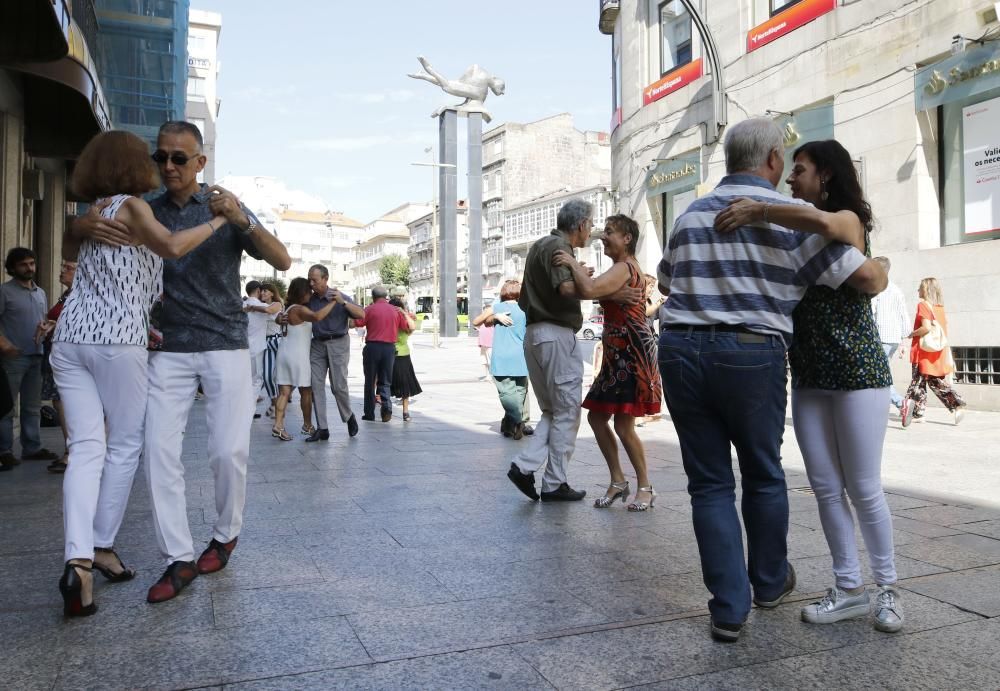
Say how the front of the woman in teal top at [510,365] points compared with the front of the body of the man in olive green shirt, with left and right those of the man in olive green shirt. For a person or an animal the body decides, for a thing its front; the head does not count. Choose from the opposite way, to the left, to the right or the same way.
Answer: to the left

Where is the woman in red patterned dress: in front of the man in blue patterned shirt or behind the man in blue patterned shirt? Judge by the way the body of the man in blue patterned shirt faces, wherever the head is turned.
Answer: behind

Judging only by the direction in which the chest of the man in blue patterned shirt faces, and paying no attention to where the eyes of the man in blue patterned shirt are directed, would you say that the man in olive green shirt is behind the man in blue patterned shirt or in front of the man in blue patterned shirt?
behind

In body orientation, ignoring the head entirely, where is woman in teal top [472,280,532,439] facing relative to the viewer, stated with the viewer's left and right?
facing away from the viewer and to the left of the viewer

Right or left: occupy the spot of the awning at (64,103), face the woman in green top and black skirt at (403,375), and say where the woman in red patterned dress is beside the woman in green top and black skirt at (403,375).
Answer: right

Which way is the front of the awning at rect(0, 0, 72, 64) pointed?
to the viewer's right

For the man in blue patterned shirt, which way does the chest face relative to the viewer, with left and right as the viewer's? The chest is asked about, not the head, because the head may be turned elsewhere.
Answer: facing the viewer and to the left of the viewer

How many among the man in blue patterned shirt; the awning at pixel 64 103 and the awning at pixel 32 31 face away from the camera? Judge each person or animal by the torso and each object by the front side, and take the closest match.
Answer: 0

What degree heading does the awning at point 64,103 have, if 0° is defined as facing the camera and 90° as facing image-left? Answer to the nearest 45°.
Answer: approximately 270°

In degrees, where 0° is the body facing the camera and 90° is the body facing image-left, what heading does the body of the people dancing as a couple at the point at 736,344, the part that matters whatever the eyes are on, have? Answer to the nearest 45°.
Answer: approximately 225°

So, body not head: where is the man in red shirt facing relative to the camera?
away from the camera

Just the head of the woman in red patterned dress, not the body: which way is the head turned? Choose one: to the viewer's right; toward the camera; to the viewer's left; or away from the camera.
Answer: to the viewer's left

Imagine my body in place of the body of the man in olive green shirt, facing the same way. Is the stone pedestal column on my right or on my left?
on my left

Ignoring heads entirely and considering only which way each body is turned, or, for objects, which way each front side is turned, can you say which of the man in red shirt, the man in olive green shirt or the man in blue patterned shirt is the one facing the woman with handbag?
the man in olive green shirt

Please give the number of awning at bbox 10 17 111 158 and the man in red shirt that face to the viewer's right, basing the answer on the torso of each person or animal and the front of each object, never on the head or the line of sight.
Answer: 1

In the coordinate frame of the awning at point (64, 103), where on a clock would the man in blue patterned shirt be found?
The man in blue patterned shirt is roughly at 3 o'clock from the awning.
